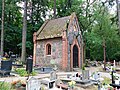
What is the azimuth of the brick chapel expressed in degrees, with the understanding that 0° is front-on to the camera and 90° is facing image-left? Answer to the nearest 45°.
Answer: approximately 315°

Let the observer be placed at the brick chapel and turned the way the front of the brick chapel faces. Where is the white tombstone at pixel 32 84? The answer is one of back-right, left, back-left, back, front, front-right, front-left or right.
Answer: front-right
